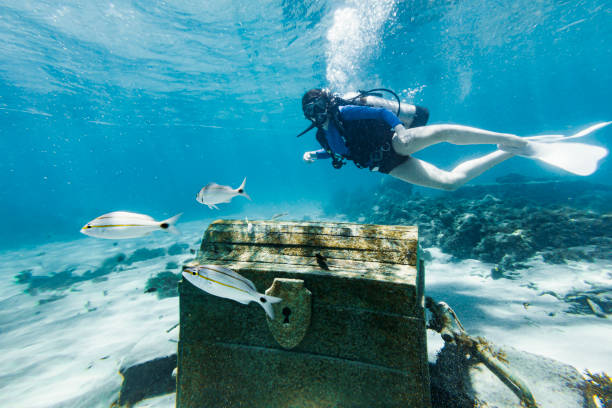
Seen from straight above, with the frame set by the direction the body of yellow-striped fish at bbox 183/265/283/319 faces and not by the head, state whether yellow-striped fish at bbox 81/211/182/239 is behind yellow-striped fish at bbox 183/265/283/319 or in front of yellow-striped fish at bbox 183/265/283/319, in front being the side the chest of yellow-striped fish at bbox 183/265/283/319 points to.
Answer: in front

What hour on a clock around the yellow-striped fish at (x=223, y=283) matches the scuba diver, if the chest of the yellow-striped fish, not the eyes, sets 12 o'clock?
The scuba diver is roughly at 5 o'clock from the yellow-striped fish.

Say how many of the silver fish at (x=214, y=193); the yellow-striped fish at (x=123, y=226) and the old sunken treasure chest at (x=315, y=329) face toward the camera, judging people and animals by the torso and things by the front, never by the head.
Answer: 1

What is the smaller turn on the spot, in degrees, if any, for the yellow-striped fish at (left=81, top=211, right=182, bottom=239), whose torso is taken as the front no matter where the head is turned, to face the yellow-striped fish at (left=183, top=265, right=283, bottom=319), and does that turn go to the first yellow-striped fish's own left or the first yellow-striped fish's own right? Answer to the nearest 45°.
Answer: approximately 135° to the first yellow-striped fish's own left

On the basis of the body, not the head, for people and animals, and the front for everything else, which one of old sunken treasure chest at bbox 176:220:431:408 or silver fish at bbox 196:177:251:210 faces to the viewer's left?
the silver fish

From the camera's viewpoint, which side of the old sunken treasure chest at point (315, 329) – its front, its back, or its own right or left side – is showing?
front

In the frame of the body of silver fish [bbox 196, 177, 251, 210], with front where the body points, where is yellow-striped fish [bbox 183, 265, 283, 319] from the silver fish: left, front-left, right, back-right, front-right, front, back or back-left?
left

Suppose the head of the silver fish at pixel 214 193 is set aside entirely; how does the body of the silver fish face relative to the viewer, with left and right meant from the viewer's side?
facing to the left of the viewer

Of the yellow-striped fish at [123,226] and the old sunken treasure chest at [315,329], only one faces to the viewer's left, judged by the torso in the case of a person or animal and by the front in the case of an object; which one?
the yellow-striped fish

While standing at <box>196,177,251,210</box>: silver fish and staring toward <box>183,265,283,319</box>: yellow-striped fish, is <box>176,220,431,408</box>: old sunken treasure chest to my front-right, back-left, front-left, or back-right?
front-left

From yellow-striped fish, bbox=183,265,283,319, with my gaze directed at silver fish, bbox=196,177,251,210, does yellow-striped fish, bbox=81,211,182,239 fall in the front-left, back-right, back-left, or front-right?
front-left

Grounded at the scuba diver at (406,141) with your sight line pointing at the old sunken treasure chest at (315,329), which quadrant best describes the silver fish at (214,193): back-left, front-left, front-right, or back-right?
front-right

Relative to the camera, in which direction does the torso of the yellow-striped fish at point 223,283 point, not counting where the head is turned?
to the viewer's left

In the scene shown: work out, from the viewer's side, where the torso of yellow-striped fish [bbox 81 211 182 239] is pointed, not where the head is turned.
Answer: to the viewer's left
